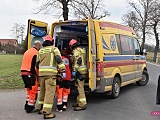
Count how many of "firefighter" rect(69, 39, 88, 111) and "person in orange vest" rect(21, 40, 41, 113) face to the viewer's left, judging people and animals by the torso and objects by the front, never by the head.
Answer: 1

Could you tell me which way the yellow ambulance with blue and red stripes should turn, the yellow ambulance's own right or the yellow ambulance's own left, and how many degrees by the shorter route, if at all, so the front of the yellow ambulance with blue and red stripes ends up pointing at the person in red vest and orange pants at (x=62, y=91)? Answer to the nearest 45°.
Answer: approximately 180°

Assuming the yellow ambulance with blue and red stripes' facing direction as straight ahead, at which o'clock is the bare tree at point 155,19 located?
The bare tree is roughly at 11 o'clock from the yellow ambulance with blue and red stripes.

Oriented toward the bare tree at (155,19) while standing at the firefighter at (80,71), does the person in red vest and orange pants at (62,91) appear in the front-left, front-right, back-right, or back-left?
back-left

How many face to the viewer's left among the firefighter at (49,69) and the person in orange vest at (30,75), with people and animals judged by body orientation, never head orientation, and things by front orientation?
0

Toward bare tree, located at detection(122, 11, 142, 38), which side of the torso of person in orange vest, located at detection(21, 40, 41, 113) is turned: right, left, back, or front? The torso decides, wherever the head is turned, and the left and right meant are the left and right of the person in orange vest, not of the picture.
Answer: front

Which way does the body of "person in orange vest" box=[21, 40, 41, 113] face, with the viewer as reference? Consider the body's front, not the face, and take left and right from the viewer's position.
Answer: facing away from the viewer and to the right of the viewer

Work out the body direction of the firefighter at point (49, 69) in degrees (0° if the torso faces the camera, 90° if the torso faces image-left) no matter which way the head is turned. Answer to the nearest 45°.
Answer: approximately 225°

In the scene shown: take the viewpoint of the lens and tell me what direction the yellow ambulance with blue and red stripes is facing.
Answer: facing away from the viewer and to the right of the viewer

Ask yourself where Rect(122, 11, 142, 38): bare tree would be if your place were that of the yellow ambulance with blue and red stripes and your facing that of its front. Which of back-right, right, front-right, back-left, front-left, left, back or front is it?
front-left

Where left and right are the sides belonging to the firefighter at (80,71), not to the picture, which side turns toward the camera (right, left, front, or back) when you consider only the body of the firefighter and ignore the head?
left
